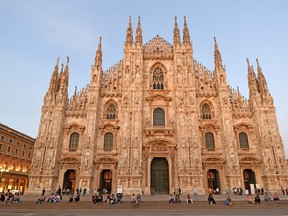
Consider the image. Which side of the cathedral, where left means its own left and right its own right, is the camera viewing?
front

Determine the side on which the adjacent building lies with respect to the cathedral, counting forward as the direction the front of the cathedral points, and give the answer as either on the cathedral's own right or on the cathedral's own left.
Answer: on the cathedral's own right
